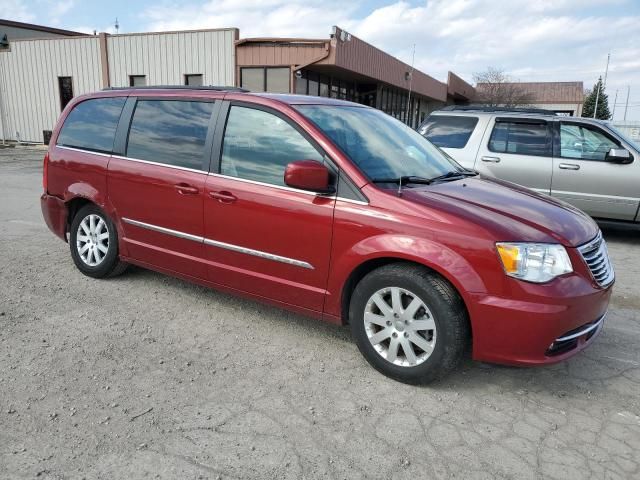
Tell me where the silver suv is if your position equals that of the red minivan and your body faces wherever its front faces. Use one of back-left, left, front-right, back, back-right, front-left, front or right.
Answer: left

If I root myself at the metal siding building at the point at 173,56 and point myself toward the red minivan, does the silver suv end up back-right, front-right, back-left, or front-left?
front-left

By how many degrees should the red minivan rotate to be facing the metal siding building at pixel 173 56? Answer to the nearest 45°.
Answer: approximately 135° to its left

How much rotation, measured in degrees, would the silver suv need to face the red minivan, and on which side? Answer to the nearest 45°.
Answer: approximately 90° to its right

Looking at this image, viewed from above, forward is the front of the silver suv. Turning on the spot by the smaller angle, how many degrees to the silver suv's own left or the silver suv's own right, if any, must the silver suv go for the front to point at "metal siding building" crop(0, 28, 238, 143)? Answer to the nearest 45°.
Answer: approximately 135° to the silver suv's own left

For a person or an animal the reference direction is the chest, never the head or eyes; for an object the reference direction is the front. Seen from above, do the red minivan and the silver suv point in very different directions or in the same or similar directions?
same or similar directions

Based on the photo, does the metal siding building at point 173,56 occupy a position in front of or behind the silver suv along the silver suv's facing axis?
behind

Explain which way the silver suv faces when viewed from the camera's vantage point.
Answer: facing to the right of the viewer

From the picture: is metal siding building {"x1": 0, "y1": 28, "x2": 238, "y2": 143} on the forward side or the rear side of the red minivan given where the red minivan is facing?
on the rear side

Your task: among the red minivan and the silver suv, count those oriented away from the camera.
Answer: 0
